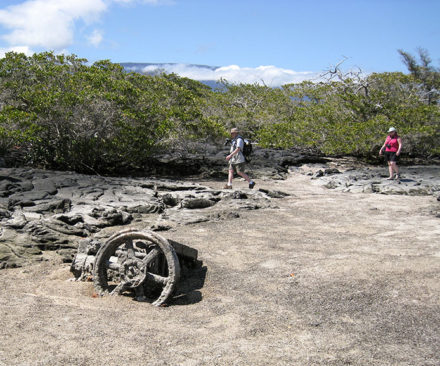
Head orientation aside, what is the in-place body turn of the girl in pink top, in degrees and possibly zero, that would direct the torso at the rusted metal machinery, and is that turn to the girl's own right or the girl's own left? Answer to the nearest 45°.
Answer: approximately 45° to the girl's own left

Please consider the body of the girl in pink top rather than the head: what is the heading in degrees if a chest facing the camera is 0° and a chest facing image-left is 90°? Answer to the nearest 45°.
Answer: approximately 45°
